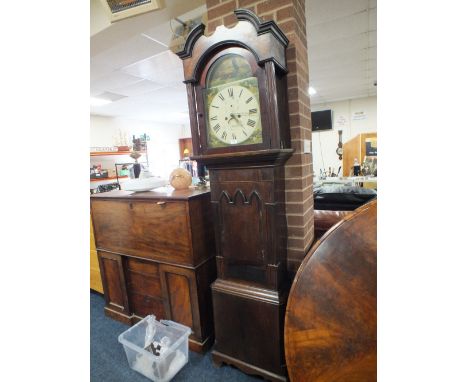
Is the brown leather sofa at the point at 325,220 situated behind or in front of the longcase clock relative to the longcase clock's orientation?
behind

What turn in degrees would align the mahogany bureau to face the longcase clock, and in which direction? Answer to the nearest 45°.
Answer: approximately 90° to its left

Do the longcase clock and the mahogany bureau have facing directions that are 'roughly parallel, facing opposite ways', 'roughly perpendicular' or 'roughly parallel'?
roughly parallel

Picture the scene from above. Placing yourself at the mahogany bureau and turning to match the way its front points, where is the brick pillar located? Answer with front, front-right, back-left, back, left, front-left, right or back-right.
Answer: left

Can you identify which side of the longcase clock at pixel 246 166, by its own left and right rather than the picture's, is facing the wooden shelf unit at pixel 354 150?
back

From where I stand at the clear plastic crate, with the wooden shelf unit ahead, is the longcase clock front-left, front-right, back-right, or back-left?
front-right

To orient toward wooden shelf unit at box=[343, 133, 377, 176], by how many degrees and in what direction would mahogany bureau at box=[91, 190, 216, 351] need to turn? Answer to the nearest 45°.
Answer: approximately 180°

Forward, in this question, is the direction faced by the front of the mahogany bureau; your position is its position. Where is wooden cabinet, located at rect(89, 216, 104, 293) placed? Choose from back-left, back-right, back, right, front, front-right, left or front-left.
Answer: right

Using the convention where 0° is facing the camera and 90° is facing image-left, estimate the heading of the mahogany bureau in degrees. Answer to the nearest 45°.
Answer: approximately 45°

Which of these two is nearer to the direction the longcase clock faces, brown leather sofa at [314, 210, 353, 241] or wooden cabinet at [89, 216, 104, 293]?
the wooden cabinet

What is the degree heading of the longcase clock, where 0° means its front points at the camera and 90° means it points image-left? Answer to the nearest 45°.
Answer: approximately 45°

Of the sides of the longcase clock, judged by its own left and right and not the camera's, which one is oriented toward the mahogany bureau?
right

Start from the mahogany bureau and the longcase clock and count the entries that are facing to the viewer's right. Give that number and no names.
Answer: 0
